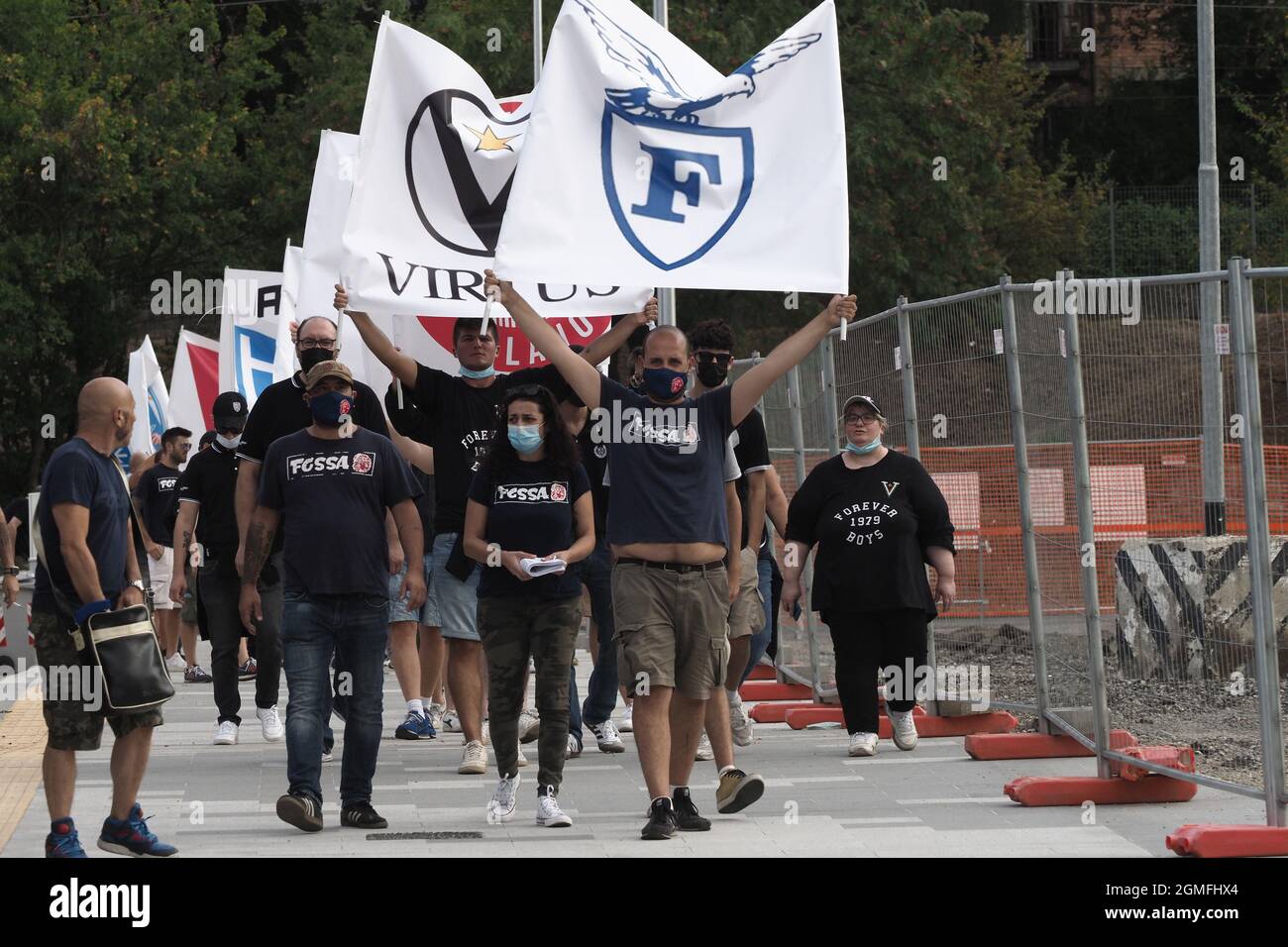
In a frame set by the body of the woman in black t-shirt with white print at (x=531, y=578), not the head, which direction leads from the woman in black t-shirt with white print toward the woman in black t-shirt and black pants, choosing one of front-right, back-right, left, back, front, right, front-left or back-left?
back-left

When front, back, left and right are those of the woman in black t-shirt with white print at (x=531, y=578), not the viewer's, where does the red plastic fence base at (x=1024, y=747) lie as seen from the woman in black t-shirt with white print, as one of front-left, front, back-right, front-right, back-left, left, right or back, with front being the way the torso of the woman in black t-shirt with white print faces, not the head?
back-left

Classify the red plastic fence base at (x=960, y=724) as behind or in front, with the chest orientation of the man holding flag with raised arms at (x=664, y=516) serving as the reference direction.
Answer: behind

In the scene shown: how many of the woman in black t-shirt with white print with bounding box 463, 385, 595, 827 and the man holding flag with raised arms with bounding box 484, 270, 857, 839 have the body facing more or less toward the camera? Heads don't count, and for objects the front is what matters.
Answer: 2

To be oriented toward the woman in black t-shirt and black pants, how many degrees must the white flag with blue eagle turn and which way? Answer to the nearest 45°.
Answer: approximately 135° to its left

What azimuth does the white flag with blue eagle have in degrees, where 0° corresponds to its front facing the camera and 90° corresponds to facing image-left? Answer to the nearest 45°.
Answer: approximately 0°

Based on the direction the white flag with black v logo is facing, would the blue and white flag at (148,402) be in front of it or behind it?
behind
